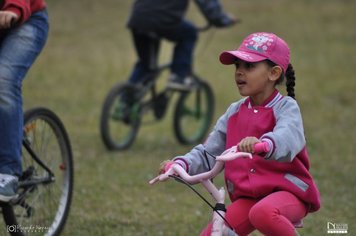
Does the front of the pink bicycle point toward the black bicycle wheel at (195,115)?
no

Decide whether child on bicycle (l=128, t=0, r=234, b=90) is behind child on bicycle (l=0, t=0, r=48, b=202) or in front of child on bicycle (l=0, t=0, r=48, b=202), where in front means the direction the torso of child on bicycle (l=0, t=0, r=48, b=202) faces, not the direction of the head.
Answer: behind

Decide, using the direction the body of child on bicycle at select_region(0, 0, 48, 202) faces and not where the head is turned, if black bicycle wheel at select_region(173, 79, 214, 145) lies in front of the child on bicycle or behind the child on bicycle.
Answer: behind

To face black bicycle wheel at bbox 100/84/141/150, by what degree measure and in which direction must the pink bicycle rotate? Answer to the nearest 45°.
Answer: approximately 135° to its right

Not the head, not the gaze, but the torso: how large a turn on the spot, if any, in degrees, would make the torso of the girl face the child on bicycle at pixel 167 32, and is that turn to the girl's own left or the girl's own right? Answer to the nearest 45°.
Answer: approximately 135° to the girl's own right

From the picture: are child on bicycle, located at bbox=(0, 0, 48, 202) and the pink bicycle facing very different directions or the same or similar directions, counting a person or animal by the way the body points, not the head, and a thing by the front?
same or similar directions

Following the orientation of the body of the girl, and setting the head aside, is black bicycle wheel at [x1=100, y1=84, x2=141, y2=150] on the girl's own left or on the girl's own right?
on the girl's own right

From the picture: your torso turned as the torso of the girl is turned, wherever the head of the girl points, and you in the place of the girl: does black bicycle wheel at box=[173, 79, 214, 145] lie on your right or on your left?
on your right

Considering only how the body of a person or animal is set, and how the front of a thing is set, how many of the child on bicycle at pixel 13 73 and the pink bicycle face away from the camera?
0

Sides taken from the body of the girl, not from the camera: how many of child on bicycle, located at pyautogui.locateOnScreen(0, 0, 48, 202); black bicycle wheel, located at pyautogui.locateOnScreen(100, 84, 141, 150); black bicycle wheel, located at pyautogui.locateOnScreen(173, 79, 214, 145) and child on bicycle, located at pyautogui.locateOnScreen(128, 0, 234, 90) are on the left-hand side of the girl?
0

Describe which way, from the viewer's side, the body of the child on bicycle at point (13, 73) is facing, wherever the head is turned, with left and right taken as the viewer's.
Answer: facing the viewer and to the left of the viewer
